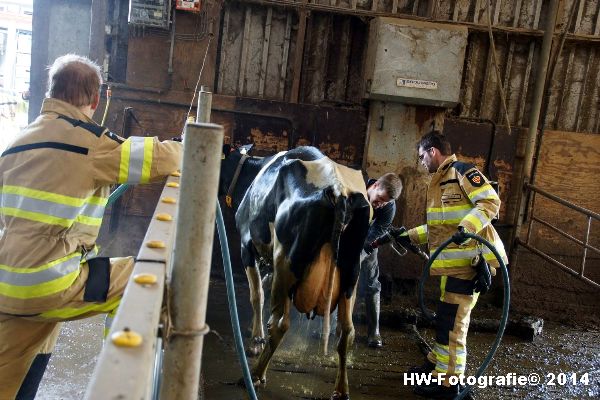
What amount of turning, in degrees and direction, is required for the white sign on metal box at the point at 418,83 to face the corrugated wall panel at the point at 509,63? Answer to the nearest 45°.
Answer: approximately 135° to its left

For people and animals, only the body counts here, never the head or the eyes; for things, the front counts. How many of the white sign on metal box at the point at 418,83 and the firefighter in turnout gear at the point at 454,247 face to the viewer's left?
1

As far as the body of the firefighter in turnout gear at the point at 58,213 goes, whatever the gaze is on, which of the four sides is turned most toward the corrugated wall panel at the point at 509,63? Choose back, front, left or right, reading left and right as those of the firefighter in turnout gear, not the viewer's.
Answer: front

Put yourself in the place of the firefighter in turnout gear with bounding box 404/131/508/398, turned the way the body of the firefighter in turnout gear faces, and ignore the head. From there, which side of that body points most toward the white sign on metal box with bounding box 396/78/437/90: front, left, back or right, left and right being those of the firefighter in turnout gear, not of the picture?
right

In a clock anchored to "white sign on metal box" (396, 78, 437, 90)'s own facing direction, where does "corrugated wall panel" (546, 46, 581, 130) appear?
The corrugated wall panel is roughly at 8 o'clock from the white sign on metal box.

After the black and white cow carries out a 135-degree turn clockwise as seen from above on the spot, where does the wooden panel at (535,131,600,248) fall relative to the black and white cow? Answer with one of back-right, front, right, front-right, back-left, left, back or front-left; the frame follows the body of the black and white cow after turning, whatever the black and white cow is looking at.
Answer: front-left

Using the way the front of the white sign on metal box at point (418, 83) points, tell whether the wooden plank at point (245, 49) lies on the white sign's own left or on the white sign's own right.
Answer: on the white sign's own right

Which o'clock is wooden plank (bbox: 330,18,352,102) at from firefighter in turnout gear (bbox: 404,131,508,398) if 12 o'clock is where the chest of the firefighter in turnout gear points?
The wooden plank is roughly at 2 o'clock from the firefighter in turnout gear.

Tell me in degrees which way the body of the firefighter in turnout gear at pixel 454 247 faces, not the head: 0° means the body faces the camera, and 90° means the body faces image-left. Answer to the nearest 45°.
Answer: approximately 90°

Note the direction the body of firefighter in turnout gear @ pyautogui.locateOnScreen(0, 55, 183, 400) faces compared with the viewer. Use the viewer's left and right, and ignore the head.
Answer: facing away from the viewer and to the right of the viewer

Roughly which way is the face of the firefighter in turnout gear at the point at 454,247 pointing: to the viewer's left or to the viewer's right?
to the viewer's left

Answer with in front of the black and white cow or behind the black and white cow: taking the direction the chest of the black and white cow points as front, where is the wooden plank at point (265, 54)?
in front

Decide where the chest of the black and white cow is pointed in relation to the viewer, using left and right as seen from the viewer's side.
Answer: facing away from the viewer and to the left of the viewer

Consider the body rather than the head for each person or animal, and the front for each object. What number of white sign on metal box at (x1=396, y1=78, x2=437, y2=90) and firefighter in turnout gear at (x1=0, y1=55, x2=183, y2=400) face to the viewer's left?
0
